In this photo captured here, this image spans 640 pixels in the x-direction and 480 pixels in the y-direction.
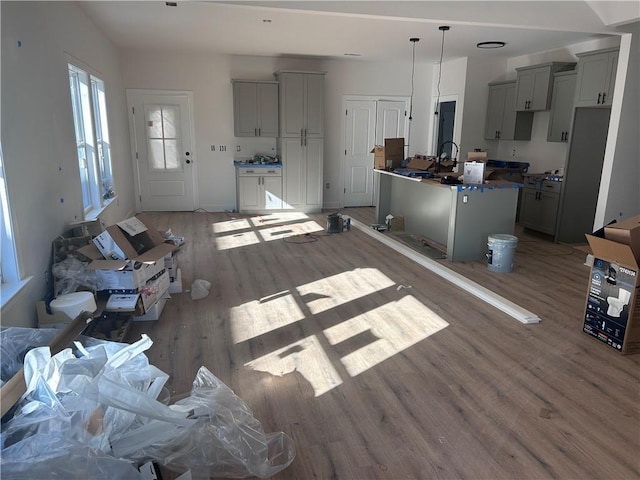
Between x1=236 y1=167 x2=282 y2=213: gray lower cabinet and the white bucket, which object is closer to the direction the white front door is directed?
the white bucket

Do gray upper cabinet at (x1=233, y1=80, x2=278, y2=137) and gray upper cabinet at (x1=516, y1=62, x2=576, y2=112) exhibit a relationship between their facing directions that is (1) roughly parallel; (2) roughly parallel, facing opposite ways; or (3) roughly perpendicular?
roughly perpendicular

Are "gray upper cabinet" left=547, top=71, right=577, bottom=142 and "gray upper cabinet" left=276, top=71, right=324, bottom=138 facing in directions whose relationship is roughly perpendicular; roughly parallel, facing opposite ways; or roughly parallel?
roughly perpendicular

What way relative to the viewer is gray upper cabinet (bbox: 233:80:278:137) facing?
toward the camera

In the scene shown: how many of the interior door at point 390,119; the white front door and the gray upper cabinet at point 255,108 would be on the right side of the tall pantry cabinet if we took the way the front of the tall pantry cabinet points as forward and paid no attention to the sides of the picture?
2

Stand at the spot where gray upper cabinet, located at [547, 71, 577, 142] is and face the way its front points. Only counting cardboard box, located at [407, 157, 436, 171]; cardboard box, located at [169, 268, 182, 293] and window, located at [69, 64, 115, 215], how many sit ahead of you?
3

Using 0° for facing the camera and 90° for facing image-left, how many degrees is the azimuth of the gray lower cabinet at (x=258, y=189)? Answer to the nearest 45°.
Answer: approximately 0°

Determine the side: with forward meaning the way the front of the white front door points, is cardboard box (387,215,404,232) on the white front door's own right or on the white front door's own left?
on the white front door's own left

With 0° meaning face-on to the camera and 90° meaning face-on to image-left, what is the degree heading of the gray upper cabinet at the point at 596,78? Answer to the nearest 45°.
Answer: approximately 45°

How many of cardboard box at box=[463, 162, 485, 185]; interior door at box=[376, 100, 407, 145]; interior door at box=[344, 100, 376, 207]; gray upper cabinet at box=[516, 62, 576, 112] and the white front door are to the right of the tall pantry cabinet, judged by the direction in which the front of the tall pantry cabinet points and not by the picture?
1

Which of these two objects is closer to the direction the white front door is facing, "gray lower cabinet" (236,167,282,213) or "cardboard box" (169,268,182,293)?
the cardboard box

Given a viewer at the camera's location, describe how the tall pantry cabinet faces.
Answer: facing the viewer

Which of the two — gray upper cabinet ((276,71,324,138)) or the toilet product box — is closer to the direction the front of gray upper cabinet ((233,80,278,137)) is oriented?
the toilet product box

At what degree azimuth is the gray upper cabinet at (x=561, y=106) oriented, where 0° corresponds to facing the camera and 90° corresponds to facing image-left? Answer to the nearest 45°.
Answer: approximately 45°

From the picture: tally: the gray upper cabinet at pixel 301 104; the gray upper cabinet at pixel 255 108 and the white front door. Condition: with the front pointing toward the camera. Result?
3

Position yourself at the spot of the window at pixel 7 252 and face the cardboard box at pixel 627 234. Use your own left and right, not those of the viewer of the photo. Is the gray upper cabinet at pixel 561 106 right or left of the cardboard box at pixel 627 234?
left

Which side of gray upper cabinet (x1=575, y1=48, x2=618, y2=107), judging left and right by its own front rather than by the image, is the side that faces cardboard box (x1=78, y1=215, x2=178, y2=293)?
front
